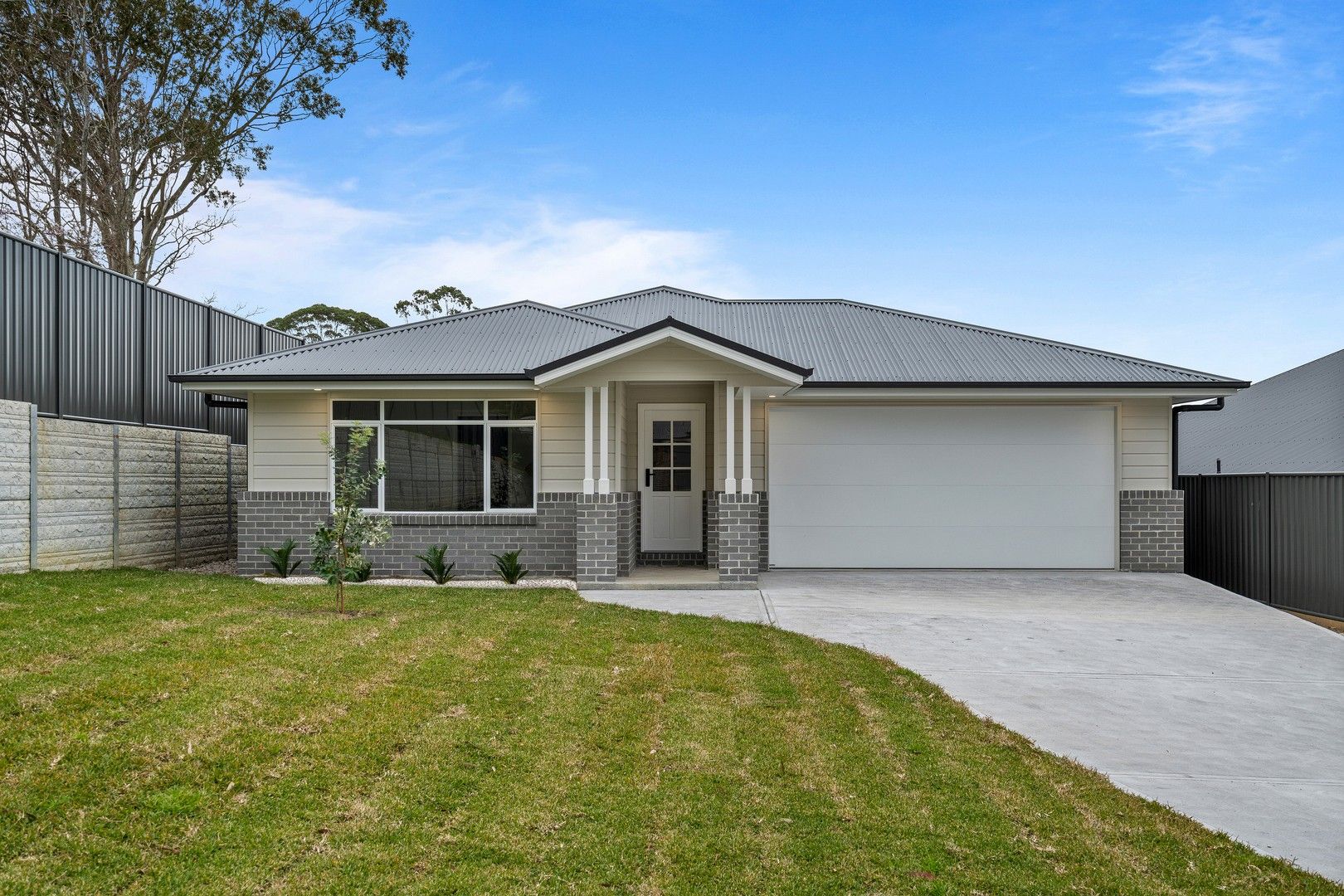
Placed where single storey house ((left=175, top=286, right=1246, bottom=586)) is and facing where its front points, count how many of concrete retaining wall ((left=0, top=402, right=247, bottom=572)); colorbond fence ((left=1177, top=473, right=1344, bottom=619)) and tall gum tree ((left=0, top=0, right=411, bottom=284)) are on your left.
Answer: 1

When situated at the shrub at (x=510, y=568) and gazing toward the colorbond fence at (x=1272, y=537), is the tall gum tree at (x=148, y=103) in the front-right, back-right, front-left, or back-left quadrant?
back-left

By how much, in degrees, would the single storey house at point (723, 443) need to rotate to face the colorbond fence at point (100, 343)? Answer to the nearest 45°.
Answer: approximately 90° to its right

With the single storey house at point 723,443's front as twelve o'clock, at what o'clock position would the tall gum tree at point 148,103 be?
The tall gum tree is roughly at 4 o'clock from the single storey house.

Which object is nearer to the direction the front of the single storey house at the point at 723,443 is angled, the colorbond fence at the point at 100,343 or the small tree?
the small tree

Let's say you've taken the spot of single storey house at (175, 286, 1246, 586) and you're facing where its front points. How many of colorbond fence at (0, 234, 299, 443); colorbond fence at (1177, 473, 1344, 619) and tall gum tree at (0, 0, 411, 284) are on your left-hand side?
1

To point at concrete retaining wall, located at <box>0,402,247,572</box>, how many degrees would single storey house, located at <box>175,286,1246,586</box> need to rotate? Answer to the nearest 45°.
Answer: approximately 90° to its right

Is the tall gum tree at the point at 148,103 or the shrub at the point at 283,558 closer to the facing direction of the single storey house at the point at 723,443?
the shrub

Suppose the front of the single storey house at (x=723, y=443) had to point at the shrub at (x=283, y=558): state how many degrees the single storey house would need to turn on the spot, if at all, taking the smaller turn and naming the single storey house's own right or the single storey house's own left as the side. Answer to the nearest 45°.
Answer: approximately 90° to the single storey house's own right

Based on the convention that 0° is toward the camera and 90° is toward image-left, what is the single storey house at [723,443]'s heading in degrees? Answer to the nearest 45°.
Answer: approximately 0°

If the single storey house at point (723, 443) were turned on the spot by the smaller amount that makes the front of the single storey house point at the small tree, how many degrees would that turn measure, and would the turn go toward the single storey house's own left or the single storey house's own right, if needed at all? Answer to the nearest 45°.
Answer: approximately 45° to the single storey house's own right

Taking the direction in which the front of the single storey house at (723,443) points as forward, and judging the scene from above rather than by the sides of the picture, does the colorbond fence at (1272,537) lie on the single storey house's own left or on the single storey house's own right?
on the single storey house's own left
